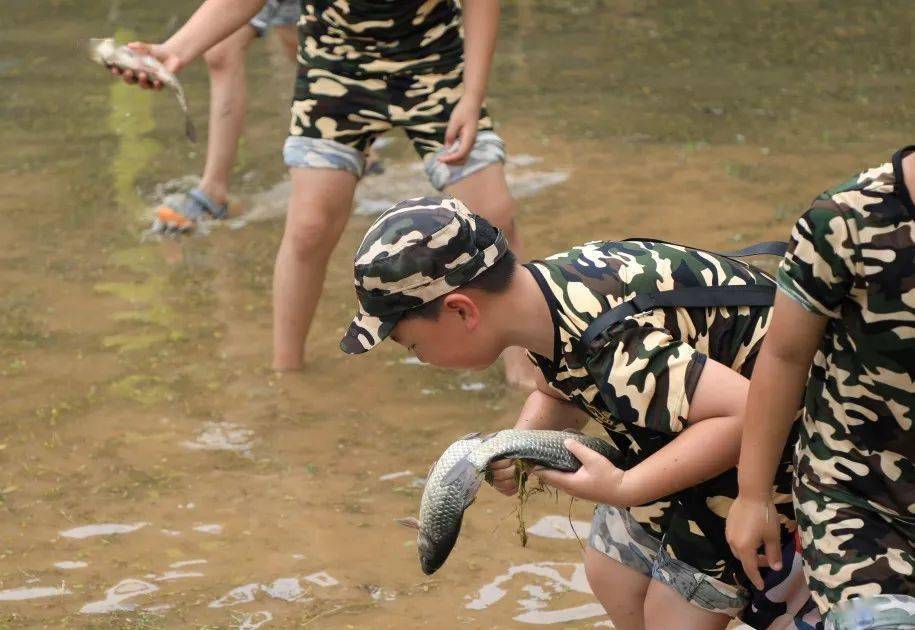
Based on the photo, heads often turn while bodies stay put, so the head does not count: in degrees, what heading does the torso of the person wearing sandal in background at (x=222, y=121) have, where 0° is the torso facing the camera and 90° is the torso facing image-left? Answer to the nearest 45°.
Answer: approximately 90°

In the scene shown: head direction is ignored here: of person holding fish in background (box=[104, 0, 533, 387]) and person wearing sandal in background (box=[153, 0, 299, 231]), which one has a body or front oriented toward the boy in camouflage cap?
person holding fish in background (box=[104, 0, 533, 387])

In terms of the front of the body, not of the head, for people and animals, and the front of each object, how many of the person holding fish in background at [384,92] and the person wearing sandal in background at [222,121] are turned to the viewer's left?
1

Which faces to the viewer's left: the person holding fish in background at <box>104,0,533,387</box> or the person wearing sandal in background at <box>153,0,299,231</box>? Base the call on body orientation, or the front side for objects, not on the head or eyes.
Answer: the person wearing sandal in background at <box>153,0,299,231</box>

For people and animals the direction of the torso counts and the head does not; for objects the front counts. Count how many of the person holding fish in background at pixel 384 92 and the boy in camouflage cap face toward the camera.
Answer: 1

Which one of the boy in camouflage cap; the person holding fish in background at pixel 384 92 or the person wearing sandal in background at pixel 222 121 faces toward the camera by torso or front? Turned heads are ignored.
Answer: the person holding fish in background at pixel 384 92

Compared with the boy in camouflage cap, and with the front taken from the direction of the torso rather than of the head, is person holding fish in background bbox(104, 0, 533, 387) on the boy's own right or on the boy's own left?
on the boy's own right

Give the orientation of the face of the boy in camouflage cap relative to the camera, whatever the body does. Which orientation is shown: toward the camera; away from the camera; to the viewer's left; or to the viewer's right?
to the viewer's left

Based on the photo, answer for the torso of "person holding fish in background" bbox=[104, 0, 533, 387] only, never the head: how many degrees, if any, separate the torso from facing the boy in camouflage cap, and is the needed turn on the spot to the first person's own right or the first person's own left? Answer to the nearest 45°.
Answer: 0° — they already face them

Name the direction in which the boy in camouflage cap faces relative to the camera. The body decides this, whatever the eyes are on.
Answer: to the viewer's left

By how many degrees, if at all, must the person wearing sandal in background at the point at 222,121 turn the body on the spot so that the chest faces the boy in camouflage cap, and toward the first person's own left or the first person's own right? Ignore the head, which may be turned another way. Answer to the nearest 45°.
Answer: approximately 90° to the first person's own left

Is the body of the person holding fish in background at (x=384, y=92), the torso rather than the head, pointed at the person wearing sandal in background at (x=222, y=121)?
no

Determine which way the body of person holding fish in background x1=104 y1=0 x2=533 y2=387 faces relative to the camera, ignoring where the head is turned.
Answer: toward the camera

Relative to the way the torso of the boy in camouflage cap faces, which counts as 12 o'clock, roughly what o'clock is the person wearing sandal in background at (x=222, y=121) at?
The person wearing sandal in background is roughly at 2 o'clock from the boy in camouflage cap.

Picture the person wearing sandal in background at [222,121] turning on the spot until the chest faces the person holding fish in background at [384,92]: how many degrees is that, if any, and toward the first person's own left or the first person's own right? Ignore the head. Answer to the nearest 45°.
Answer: approximately 90° to the first person's own left
